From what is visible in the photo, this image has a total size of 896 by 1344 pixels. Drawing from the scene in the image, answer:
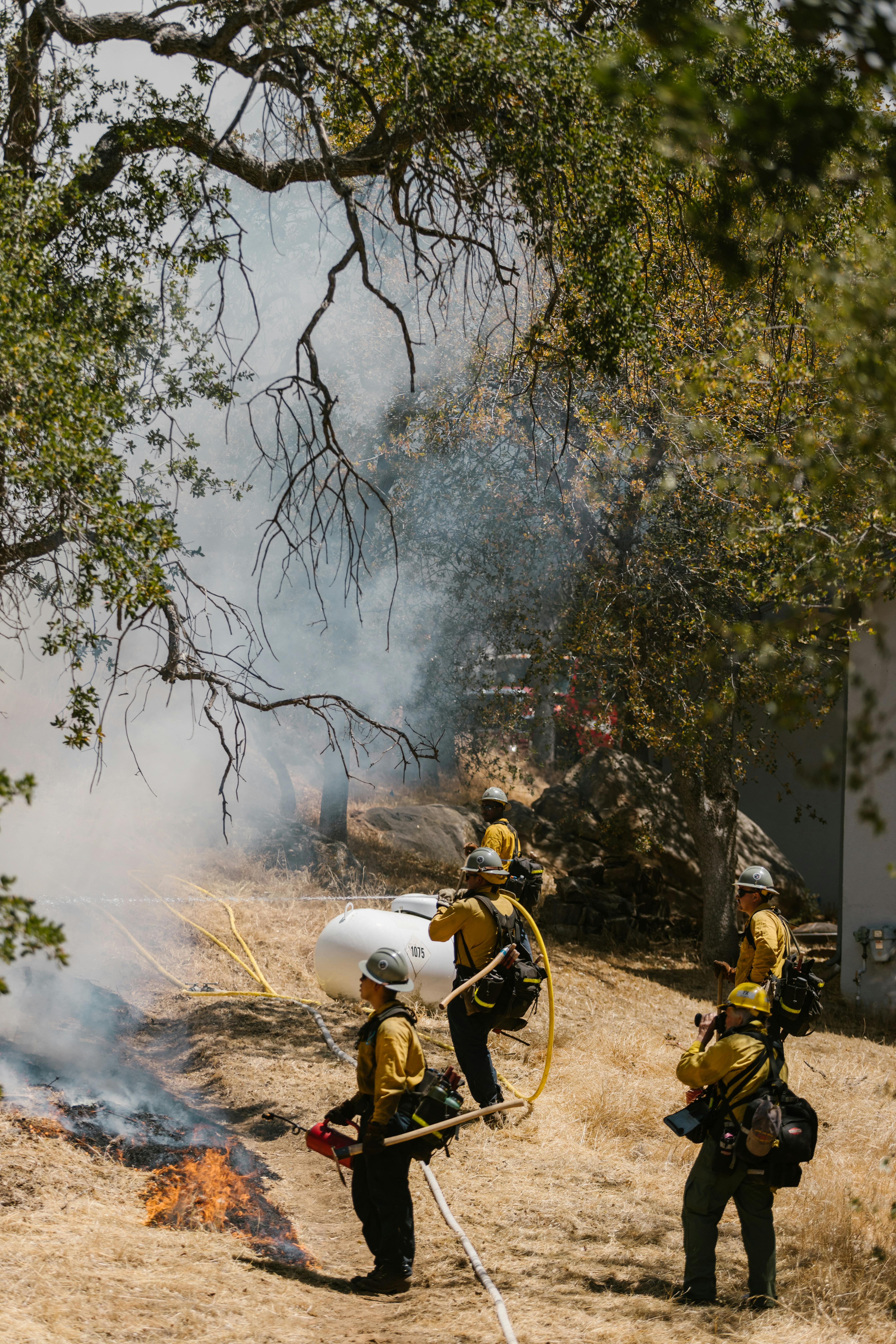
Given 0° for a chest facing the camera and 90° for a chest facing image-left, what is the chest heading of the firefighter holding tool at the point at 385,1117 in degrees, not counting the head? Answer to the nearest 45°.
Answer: approximately 90°

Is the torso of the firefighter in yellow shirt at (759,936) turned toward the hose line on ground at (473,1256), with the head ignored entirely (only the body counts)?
no

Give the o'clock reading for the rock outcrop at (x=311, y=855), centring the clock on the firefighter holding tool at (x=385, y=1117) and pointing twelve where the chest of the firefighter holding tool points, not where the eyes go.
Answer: The rock outcrop is roughly at 3 o'clock from the firefighter holding tool.

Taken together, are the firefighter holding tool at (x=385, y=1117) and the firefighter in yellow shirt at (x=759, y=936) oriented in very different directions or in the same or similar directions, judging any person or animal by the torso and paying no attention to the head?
same or similar directions

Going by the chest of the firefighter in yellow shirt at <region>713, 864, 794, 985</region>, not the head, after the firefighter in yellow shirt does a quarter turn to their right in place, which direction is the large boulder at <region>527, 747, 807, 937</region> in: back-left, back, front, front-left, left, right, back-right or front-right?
front

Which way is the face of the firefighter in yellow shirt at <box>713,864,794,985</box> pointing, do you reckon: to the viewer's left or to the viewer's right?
to the viewer's left

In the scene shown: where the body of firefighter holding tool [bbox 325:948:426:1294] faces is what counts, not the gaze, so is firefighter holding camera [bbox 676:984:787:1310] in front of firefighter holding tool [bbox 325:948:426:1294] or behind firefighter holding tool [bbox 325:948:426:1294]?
behind

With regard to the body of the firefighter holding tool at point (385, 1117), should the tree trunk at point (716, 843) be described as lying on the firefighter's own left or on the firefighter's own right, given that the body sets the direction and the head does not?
on the firefighter's own right

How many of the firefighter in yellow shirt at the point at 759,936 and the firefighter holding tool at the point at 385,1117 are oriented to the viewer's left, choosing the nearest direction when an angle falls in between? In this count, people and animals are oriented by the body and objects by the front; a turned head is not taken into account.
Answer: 2

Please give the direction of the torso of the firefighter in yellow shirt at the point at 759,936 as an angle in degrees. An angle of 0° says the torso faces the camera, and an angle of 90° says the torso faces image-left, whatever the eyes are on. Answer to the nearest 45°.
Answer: approximately 90°

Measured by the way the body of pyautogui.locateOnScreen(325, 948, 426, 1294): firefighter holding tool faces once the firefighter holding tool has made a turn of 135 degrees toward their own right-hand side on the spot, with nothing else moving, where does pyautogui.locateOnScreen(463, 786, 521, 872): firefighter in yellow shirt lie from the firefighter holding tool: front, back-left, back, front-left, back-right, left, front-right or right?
front-left

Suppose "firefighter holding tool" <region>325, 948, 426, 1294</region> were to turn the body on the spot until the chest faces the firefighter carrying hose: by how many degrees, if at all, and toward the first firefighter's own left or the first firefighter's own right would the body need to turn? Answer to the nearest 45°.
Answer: approximately 90° to the first firefighter's own right

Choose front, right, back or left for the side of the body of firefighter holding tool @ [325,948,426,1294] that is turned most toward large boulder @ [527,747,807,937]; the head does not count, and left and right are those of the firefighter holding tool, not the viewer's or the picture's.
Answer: right

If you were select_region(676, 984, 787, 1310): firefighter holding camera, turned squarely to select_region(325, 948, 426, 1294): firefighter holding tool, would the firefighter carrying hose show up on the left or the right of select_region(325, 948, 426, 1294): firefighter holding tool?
right

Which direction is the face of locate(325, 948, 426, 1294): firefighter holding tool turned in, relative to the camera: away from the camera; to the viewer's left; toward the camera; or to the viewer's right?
to the viewer's left
